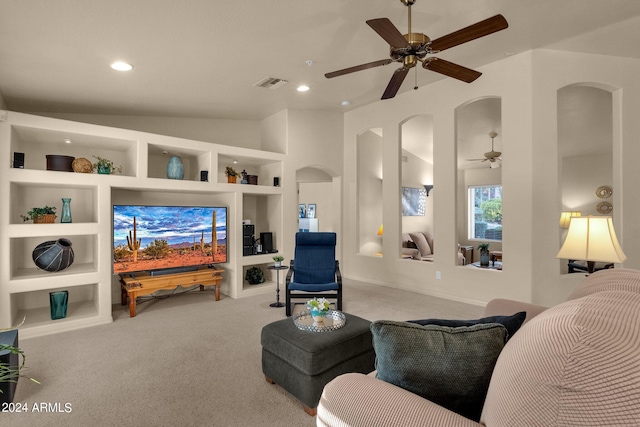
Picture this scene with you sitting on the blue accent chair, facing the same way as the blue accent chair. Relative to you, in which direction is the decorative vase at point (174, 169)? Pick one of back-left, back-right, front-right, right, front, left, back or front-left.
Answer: right

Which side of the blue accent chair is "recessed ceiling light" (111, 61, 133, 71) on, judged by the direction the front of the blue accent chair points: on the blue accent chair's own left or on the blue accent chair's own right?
on the blue accent chair's own right

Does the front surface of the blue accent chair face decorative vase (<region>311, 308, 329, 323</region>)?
yes

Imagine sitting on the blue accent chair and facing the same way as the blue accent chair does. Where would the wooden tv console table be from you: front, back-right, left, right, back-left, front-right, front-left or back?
right

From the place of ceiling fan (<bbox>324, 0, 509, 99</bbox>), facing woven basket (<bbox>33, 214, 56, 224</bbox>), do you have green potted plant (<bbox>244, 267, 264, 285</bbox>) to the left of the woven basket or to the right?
right

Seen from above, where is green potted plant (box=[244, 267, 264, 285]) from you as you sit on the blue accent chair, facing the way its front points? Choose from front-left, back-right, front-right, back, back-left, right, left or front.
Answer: back-right

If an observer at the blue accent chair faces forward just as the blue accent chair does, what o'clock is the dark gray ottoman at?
The dark gray ottoman is roughly at 12 o'clock from the blue accent chair.

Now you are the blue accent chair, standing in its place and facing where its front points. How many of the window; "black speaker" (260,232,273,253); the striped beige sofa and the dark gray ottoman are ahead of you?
2

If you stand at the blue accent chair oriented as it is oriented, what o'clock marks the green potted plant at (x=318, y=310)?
The green potted plant is roughly at 12 o'clock from the blue accent chair.

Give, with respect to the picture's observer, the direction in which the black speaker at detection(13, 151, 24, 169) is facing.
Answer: facing the viewer

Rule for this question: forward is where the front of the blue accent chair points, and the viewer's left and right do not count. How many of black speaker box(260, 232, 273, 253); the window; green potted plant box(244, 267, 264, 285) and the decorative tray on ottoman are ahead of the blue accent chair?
1

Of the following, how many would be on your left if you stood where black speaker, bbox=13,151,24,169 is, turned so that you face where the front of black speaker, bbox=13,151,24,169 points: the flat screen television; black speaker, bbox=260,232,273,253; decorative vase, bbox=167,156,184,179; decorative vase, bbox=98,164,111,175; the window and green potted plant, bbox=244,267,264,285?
6

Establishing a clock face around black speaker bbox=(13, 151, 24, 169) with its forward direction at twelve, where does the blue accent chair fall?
The blue accent chair is roughly at 10 o'clock from the black speaker.

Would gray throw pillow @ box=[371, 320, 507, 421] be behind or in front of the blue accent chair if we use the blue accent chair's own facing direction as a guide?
in front

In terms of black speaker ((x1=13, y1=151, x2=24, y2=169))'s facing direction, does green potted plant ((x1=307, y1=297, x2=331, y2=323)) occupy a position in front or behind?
in front
